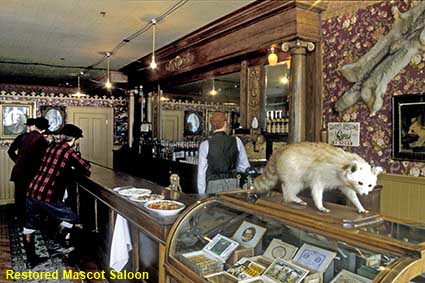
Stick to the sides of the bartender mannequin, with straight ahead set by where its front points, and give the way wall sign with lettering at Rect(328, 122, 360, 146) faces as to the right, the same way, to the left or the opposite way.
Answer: the opposite way

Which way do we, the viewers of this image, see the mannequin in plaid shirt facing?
facing away from the viewer and to the right of the viewer

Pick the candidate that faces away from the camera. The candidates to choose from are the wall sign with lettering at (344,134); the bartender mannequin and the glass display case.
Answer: the bartender mannequin

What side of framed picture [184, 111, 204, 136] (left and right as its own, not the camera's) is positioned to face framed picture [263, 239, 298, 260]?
front

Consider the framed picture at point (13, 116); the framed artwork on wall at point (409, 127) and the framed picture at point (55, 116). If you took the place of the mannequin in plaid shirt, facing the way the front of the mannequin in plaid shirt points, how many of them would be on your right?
1

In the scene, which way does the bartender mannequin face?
away from the camera

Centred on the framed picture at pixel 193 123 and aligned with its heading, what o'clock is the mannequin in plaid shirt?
The mannequin in plaid shirt is roughly at 1 o'clock from the framed picture.

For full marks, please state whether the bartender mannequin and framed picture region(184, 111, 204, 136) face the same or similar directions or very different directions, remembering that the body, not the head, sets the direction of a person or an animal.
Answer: very different directions

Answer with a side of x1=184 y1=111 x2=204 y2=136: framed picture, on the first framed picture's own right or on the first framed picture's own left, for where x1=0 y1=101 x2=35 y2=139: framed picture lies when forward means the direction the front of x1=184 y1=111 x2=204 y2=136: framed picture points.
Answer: on the first framed picture's own right

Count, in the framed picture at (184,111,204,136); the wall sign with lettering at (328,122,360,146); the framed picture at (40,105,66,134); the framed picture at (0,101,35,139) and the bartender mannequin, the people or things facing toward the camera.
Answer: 4

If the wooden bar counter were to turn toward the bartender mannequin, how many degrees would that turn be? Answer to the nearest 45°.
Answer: approximately 180°
